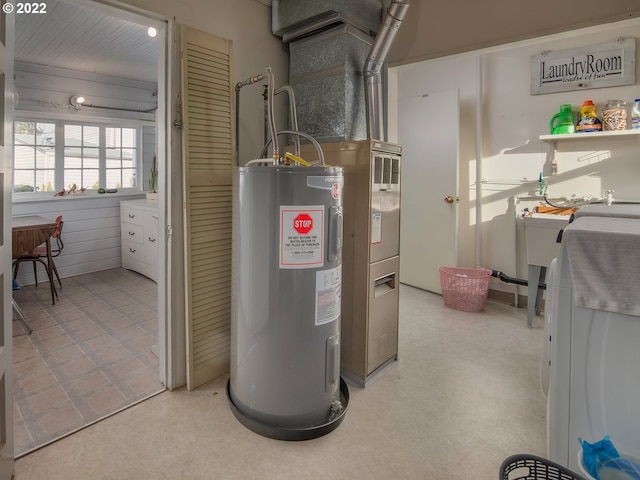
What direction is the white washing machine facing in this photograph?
to the viewer's left

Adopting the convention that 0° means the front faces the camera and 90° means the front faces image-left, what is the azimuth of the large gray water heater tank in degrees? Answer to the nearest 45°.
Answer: approximately 315°

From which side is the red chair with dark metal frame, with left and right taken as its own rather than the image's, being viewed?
left

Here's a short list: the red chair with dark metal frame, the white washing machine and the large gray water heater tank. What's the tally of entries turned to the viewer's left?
2

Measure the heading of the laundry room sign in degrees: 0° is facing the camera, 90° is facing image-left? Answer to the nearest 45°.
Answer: approximately 45°

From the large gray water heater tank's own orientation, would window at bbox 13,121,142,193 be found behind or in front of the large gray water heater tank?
behind

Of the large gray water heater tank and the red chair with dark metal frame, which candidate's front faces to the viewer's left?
the red chair with dark metal frame
